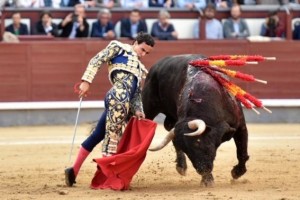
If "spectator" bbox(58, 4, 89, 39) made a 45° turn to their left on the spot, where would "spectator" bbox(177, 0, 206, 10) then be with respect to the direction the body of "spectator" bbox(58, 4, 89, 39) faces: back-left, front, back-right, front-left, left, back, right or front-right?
front-left

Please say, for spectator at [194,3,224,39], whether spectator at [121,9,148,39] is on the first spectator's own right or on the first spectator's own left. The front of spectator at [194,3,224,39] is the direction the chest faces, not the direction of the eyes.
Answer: on the first spectator's own right

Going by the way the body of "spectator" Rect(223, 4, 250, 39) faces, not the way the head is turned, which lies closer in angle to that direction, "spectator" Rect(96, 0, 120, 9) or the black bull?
the black bull

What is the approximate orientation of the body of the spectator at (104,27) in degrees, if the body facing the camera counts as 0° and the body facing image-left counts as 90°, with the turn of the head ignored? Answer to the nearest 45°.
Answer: approximately 0°

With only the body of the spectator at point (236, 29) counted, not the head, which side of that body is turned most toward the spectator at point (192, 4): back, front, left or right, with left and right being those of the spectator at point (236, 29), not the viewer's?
right

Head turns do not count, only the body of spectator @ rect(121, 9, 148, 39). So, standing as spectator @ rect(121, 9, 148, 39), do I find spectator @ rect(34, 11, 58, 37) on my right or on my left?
on my right

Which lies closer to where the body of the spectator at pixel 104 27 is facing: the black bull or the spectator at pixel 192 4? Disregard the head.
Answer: the black bull

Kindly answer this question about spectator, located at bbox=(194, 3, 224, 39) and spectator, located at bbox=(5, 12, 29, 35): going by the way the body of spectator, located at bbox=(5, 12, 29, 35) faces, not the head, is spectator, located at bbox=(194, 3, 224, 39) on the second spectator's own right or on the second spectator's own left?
on the second spectator's own left

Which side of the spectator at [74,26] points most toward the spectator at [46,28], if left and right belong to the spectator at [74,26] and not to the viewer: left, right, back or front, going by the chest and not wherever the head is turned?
right
